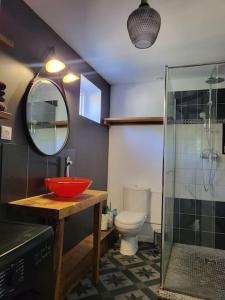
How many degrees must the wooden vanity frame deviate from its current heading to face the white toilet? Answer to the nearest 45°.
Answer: approximately 90° to its left

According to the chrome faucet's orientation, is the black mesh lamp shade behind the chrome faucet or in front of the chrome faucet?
in front

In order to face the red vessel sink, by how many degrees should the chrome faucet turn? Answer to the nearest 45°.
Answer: approximately 45° to its right

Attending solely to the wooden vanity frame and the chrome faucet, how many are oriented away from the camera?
0

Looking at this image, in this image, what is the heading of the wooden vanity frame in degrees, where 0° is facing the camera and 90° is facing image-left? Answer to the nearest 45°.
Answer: approximately 315°

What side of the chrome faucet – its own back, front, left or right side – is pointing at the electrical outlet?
right

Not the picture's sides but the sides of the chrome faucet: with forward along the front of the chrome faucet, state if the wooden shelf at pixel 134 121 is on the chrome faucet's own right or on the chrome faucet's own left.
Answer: on the chrome faucet's own left

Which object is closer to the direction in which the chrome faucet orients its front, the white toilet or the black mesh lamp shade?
the black mesh lamp shade
